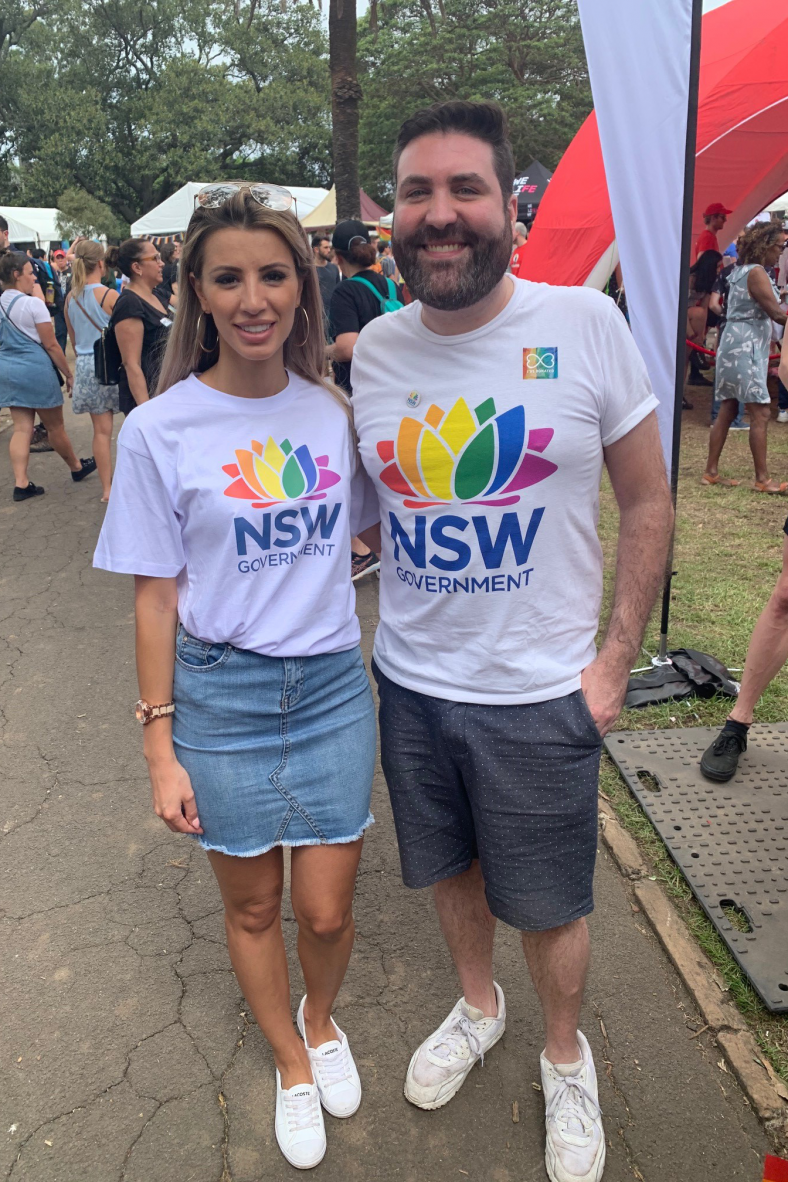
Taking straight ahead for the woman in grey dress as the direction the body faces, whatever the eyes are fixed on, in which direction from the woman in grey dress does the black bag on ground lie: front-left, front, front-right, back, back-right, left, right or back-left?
right

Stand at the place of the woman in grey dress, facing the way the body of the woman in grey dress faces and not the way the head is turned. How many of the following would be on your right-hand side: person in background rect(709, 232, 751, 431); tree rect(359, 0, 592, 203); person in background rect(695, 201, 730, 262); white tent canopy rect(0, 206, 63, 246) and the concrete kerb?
1

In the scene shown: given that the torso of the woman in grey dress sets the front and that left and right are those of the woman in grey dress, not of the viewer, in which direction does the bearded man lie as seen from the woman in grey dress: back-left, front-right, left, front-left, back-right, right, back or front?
right

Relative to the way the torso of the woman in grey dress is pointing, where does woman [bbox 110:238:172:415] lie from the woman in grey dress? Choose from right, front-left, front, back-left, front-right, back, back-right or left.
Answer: back-right

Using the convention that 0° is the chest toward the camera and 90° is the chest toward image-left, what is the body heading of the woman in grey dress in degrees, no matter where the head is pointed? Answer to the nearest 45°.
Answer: approximately 270°

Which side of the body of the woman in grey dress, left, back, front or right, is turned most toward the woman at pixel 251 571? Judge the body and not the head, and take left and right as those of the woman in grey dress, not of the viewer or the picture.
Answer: right

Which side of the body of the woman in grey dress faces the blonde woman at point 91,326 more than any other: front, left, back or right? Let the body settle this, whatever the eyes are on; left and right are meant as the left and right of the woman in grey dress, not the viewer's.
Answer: back

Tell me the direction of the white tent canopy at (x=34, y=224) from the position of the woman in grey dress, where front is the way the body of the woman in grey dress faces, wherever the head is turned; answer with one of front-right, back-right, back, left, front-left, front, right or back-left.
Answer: back-left
